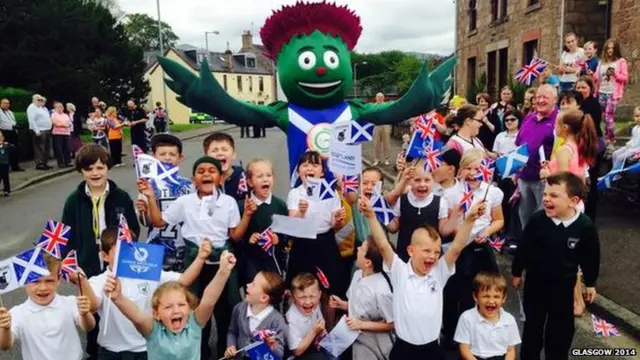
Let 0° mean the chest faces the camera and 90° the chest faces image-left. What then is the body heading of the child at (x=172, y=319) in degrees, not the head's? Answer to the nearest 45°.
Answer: approximately 0°

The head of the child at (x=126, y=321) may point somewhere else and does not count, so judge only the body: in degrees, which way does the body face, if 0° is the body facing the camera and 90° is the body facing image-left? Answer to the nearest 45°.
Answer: approximately 315°

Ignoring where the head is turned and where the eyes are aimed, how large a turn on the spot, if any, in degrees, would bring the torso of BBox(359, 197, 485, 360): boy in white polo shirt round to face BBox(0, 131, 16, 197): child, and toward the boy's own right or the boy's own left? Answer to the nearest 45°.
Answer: approximately 135° to the boy's own right

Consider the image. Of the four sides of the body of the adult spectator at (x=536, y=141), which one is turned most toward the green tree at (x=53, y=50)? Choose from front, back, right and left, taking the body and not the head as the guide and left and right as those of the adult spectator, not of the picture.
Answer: right

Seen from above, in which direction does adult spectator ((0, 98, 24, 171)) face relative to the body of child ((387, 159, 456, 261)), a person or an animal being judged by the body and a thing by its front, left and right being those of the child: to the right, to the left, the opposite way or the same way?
to the left

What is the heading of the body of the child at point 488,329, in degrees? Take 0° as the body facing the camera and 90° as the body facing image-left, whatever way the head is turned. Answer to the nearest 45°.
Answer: approximately 0°

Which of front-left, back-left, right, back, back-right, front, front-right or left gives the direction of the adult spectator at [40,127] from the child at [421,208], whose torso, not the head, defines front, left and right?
back-right

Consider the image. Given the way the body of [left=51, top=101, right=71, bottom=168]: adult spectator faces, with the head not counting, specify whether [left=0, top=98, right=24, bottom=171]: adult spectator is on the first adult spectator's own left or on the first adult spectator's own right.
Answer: on the first adult spectator's own right

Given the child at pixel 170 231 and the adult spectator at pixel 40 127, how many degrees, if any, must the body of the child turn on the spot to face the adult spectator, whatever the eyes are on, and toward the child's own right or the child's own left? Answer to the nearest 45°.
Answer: approximately 180°
